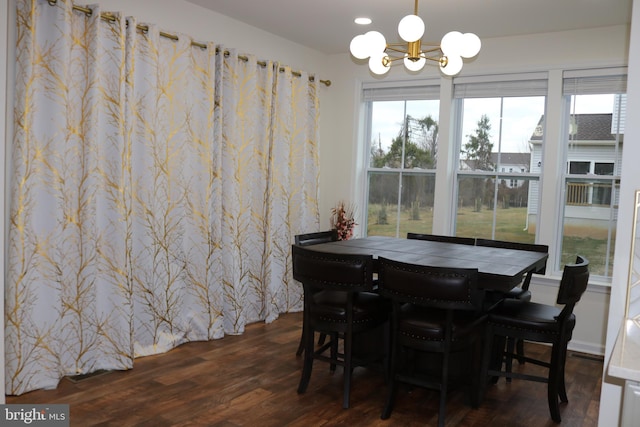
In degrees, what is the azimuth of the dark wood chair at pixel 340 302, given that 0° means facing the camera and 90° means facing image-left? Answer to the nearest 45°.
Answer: approximately 225°

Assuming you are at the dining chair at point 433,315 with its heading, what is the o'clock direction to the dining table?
The dining table is roughly at 11 o'clock from the dining chair.

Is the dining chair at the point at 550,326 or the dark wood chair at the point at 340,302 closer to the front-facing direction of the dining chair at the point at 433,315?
the dining chair

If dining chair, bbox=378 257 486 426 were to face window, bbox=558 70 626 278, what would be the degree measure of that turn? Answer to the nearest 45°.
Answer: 0° — it already faces it

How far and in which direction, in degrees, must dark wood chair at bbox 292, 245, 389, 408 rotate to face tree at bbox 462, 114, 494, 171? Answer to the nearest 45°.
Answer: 0° — it already faces it

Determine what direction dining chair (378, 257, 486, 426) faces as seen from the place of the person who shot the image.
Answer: facing away from the viewer and to the right of the viewer

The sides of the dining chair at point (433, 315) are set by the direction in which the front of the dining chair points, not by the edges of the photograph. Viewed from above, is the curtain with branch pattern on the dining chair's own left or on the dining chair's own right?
on the dining chair's own left

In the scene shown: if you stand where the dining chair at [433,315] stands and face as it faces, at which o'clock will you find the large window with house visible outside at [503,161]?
The large window with house visible outside is roughly at 11 o'clock from the dining chair.
